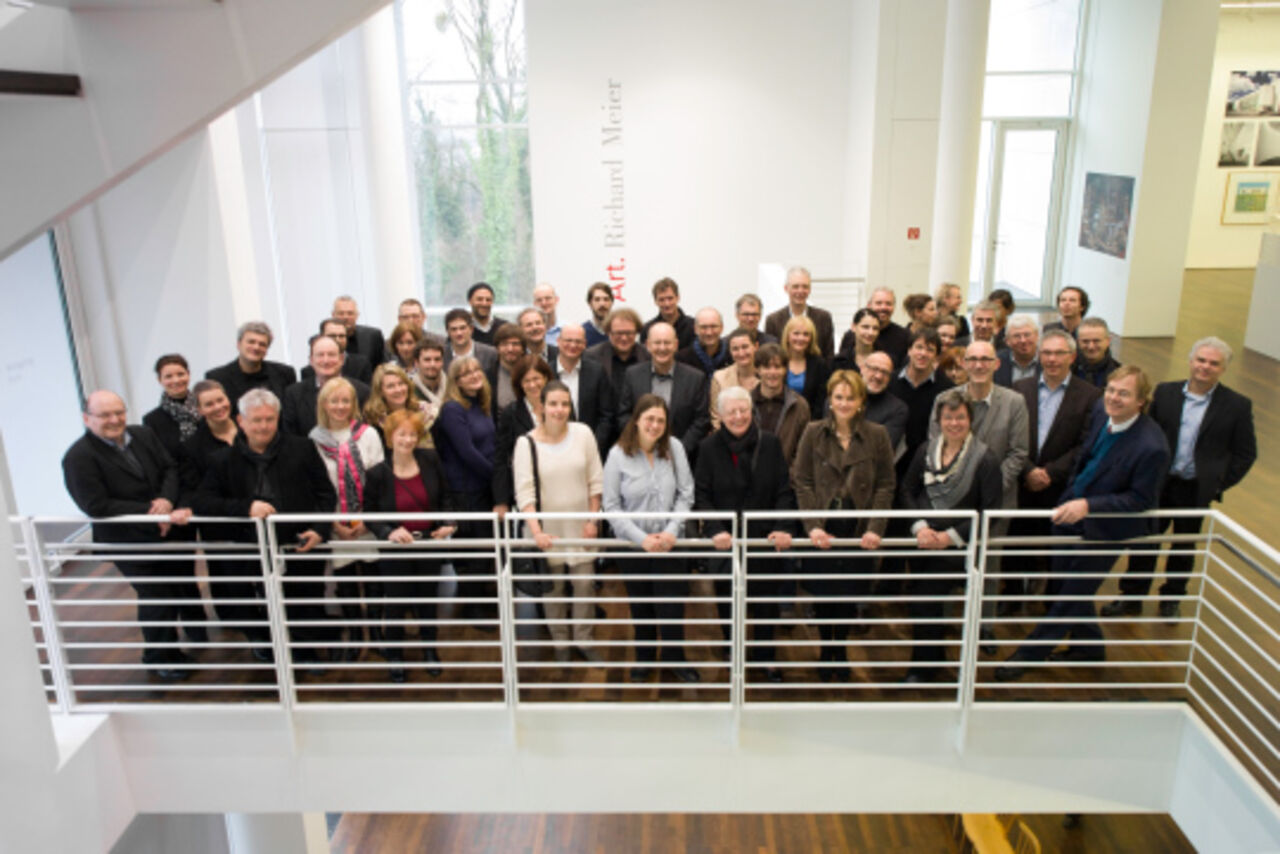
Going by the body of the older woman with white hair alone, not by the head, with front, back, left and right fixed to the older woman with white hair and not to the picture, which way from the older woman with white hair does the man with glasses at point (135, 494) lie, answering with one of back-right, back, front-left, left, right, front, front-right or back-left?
right

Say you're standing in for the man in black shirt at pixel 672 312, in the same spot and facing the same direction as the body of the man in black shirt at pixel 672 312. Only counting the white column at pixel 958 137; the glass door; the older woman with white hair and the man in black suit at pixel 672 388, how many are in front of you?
2

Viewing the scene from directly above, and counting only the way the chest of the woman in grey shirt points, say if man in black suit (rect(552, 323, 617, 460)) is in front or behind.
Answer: behind

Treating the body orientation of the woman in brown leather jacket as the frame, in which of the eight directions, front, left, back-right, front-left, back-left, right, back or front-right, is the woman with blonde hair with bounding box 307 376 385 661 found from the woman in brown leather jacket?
right

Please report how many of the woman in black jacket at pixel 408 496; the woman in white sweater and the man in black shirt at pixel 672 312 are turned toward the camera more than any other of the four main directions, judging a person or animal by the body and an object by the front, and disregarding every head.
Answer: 3

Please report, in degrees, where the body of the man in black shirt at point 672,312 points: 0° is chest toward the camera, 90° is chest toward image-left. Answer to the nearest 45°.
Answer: approximately 0°

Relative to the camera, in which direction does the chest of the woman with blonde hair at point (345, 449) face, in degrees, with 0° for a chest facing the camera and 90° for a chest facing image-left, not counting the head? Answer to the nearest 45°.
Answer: approximately 0°
